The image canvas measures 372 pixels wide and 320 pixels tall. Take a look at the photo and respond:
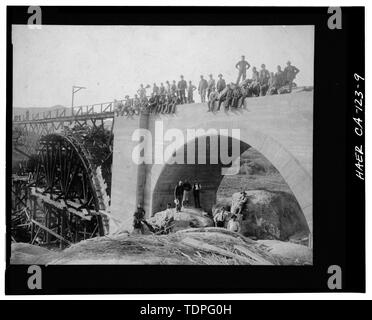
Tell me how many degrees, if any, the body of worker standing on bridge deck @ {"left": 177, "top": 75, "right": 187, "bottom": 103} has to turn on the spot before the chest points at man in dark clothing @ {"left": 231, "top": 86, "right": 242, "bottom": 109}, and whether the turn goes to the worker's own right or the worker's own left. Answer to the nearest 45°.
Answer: approximately 90° to the worker's own left

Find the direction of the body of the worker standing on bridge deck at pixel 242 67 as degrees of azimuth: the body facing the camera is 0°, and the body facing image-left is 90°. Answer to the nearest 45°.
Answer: approximately 0°

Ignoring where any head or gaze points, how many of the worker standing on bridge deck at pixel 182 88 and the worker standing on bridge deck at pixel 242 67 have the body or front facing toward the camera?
2

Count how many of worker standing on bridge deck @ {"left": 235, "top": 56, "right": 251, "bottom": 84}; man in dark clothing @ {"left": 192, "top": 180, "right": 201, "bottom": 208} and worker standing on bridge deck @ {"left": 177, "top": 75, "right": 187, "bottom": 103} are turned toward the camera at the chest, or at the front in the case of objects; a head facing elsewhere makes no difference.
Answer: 3

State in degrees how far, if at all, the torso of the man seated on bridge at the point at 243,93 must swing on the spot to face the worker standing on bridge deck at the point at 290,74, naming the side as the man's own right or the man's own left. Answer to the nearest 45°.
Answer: approximately 135° to the man's own left

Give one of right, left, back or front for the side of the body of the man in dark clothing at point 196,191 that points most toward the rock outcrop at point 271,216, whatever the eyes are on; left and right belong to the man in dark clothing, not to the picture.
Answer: left

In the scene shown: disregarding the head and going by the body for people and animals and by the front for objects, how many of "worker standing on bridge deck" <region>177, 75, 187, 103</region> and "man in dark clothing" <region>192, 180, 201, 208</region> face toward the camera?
2

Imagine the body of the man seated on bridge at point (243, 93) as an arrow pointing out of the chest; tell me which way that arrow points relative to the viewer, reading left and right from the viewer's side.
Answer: facing the viewer and to the left of the viewer
